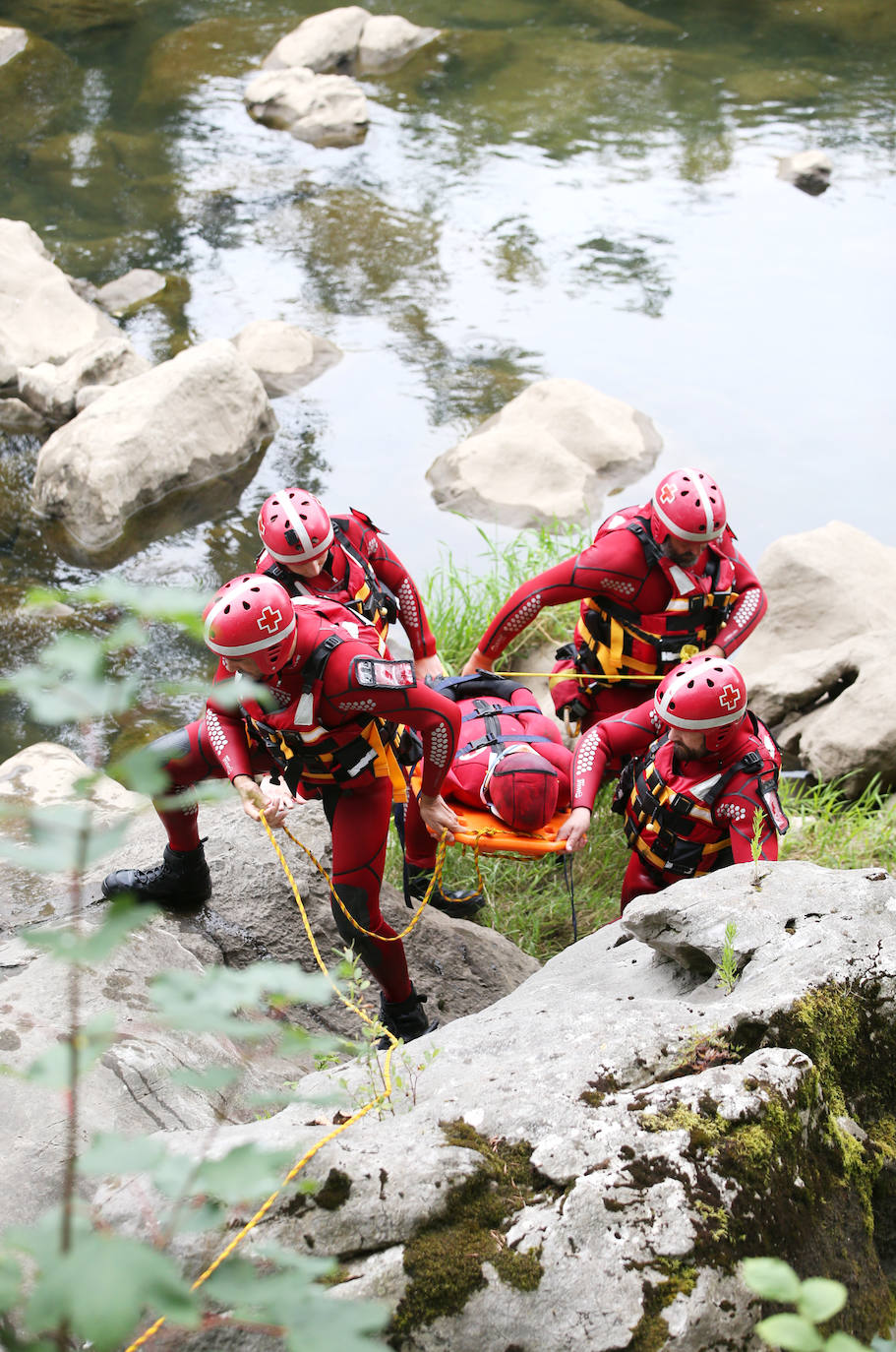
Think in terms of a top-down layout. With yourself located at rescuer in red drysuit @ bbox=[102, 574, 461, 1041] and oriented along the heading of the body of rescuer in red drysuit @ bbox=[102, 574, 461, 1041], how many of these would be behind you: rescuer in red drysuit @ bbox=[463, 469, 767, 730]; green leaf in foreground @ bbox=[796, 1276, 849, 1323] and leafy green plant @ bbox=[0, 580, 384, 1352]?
1

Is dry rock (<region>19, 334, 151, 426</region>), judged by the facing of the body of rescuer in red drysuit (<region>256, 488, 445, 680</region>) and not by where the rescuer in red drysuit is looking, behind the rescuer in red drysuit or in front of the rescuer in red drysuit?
behind

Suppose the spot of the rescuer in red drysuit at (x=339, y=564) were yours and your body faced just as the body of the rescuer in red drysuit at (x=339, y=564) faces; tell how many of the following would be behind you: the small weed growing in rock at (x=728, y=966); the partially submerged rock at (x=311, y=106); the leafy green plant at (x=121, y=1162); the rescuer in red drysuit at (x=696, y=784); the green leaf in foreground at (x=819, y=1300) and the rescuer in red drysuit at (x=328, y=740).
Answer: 1

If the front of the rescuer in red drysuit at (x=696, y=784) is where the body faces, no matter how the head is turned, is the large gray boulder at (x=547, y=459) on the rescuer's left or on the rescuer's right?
on the rescuer's right

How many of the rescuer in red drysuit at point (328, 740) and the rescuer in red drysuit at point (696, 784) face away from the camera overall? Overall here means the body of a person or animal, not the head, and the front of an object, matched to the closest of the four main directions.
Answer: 0

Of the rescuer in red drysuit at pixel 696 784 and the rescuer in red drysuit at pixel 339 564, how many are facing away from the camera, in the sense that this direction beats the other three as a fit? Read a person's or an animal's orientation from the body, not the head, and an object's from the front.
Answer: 0

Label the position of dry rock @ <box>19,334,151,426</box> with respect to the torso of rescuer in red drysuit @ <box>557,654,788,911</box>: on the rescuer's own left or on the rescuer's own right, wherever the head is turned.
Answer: on the rescuer's own right

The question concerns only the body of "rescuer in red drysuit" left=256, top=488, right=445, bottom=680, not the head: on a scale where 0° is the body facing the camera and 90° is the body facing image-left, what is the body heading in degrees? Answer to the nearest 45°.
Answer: approximately 0°

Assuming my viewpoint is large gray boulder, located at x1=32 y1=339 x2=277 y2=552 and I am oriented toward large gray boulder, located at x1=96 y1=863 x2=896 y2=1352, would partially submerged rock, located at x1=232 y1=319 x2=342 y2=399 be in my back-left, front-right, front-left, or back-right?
back-left

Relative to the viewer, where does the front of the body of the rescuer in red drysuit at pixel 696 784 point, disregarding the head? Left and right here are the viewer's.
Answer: facing the viewer and to the left of the viewer

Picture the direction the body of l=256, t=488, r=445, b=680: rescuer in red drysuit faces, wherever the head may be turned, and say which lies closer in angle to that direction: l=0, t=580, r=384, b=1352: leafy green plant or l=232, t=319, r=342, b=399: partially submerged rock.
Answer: the leafy green plant

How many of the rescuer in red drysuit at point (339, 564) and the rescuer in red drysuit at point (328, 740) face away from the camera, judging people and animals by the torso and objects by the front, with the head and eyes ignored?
0

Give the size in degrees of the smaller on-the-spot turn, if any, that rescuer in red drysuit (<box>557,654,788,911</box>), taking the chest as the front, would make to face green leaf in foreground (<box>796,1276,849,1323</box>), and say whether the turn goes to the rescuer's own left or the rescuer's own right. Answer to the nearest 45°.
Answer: approximately 45° to the rescuer's own left

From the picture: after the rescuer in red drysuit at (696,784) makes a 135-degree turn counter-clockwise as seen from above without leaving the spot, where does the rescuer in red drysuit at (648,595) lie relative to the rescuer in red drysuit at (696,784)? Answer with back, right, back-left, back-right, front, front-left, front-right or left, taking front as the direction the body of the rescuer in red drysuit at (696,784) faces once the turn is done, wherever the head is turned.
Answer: left

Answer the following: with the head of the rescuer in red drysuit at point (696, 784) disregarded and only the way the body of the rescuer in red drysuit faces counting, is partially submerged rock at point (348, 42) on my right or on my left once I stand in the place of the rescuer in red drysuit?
on my right
